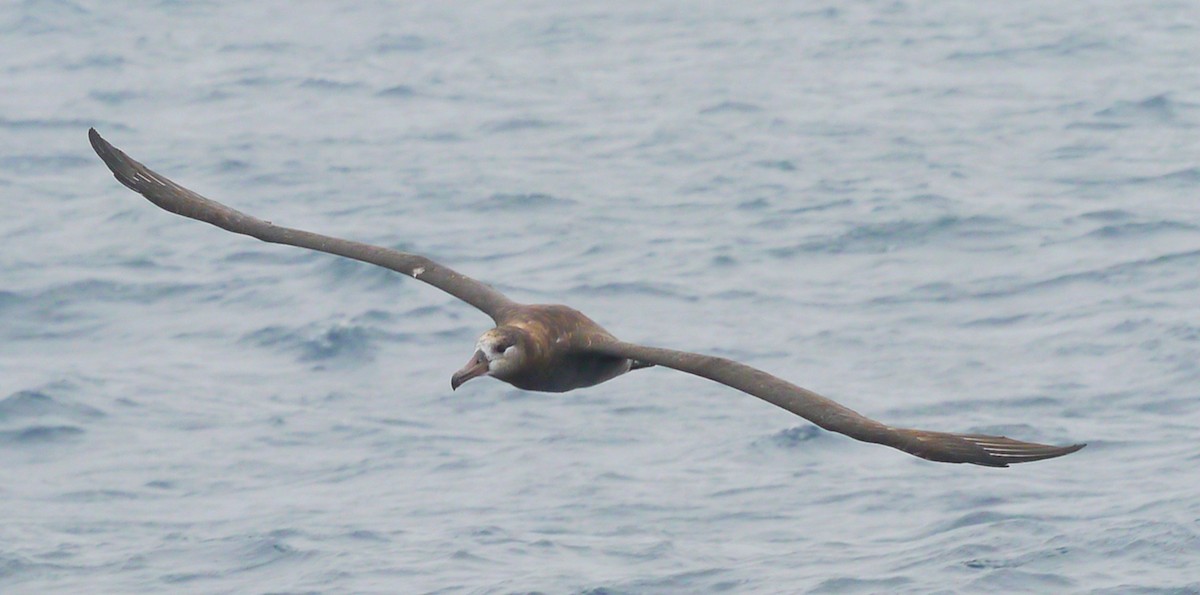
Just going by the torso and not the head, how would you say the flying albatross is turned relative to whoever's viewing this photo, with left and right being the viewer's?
facing the viewer and to the left of the viewer
